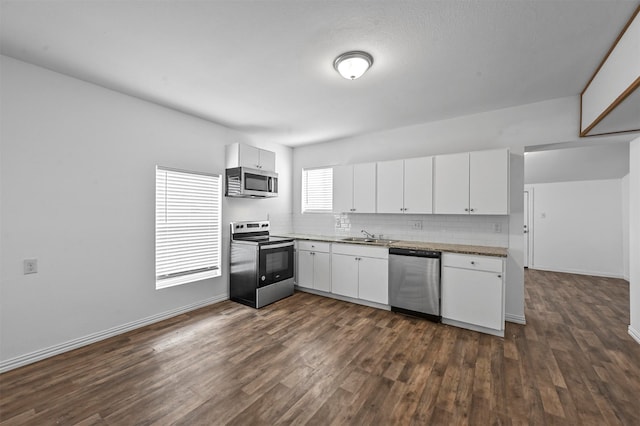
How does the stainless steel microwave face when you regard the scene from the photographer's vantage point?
facing the viewer and to the right of the viewer

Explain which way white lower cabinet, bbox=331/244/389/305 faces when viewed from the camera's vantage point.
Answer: facing the viewer and to the left of the viewer

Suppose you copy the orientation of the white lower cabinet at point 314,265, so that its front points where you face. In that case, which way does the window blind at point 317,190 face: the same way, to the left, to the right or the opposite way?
the same way

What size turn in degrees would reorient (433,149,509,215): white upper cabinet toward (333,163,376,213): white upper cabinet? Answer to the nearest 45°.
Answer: approximately 90° to its right

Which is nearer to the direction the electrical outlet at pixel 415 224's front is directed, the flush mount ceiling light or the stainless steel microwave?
the flush mount ceiling light

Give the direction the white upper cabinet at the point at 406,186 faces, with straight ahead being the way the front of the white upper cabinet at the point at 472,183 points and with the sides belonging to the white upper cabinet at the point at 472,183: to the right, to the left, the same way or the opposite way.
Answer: the same way

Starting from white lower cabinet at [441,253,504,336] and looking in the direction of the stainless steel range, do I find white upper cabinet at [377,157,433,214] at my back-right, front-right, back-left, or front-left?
front-right

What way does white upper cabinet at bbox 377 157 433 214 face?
toward the camera

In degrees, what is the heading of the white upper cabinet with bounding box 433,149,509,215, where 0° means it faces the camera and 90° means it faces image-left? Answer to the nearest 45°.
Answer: approximately 0°

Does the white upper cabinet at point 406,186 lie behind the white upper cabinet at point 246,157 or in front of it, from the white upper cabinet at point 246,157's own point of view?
in front

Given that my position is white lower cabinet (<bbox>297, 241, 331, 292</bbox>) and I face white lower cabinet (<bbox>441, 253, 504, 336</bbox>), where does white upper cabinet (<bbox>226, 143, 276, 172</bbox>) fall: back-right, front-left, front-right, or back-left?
back-right

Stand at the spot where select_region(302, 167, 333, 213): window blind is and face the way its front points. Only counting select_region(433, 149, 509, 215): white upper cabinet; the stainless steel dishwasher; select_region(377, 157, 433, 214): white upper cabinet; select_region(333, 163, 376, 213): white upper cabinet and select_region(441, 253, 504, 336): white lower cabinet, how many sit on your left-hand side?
5

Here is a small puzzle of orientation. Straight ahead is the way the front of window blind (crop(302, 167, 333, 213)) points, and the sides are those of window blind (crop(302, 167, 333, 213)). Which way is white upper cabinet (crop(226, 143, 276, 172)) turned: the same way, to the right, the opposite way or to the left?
to the left

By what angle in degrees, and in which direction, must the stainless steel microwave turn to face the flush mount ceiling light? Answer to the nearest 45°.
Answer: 0° — it already faces it

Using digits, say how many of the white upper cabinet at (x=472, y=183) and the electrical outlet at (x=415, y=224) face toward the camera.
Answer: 2

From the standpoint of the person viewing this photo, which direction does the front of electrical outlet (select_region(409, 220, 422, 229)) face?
facing the viewer

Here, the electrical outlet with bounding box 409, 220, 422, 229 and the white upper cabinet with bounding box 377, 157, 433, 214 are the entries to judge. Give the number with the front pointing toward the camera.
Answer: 2
